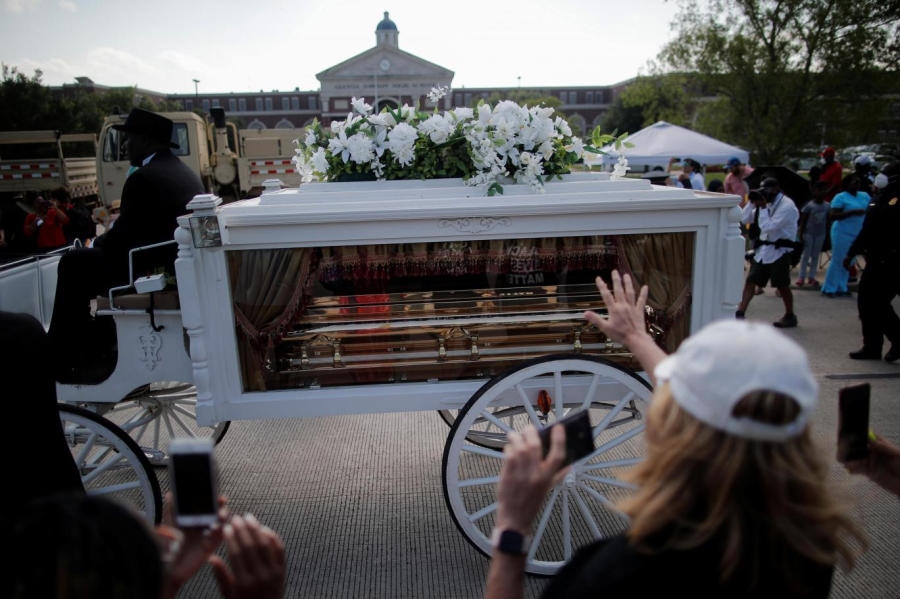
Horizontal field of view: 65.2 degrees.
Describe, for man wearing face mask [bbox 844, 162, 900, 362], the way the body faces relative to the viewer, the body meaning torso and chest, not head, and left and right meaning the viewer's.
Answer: facing to the left of the viewer

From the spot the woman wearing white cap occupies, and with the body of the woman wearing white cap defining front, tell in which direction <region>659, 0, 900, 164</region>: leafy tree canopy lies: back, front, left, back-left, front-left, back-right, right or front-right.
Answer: front-right

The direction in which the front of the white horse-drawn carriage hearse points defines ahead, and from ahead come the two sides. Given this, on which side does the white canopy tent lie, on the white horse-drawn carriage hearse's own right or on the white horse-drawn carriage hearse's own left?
on the white horse-drawn carriage hearse's own right

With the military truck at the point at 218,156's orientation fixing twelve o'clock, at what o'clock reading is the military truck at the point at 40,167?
the military truck at the point at 40,167 is roughly at 1 o'clock from the military truck at the point at 218,156.

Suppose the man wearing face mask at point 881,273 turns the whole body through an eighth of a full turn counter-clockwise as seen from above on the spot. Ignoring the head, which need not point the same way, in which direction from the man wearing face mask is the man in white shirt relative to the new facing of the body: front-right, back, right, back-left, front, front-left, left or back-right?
right

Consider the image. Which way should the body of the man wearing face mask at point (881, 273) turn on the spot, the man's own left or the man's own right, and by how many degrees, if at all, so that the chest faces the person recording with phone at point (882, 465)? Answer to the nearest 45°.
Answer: approximately 90° to the man's own left

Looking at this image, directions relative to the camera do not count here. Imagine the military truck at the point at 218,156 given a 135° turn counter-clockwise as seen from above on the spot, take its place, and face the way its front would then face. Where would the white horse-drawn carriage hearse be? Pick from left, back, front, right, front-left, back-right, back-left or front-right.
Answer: front-right

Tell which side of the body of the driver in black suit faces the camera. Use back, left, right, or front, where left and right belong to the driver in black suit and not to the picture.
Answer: left

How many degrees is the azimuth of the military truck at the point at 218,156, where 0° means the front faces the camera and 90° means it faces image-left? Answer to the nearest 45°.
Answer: approximately 90°

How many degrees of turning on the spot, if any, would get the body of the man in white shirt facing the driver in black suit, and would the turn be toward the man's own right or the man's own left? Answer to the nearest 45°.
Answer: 0° — they already face them

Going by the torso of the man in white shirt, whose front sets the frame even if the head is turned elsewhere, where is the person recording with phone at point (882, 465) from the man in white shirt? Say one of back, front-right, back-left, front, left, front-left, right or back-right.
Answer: front-left

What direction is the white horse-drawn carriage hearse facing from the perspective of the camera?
to the viewer's left

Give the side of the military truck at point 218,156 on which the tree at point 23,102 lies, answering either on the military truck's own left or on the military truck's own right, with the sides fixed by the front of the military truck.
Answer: on the military truck's own right

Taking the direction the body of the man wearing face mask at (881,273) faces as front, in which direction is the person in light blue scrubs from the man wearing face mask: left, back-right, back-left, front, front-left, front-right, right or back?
right

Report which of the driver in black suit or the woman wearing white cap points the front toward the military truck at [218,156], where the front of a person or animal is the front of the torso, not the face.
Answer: the woman wearing white cap

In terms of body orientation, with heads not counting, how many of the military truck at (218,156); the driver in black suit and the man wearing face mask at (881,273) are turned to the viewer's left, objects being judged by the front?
3
